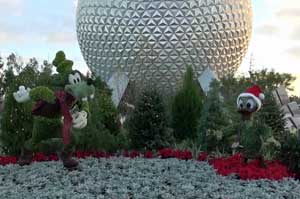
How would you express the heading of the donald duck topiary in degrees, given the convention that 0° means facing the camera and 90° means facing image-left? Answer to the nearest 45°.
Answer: approximately 45°

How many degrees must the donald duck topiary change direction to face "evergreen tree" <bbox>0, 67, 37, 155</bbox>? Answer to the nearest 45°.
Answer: approximately 45° to its right

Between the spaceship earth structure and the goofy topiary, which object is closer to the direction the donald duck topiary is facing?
the goofy topiary

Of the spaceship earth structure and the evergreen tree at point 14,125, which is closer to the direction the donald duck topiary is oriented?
the evergreen tree

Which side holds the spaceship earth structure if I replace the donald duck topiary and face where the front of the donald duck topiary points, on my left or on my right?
on my right

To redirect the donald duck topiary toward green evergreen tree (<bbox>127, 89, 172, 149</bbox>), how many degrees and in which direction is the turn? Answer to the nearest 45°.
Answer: approximately 90° to its right

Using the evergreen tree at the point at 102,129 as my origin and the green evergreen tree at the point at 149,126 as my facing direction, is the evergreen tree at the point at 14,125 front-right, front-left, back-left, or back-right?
back-left

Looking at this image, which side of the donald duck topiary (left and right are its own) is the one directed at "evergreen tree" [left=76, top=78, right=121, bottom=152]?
right
